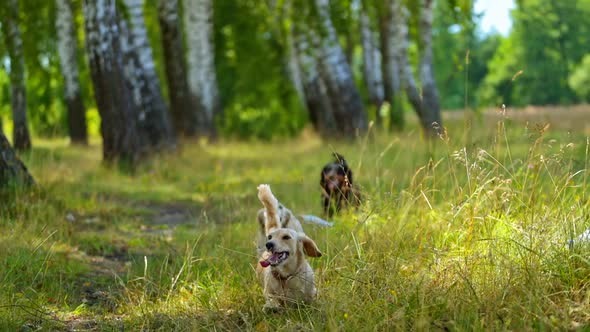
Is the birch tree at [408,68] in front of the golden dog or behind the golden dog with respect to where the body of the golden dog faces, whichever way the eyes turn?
behind

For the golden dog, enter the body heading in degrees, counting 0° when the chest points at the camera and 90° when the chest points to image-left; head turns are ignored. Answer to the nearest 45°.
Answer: approximately 0°
